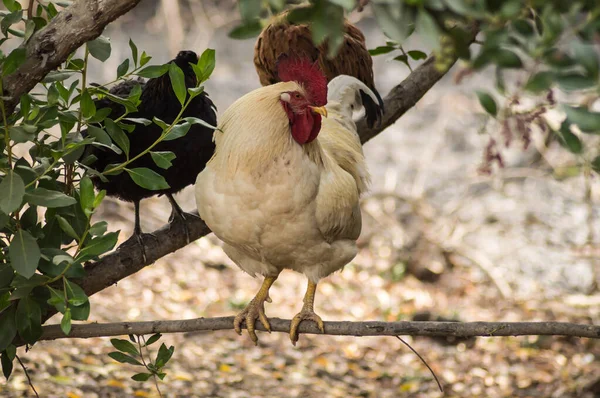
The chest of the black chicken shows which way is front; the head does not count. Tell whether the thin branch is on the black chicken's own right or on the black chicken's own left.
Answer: on the black chicken's own right

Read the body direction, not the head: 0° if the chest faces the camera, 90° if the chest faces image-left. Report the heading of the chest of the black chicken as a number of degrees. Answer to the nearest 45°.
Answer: approximately 270°
